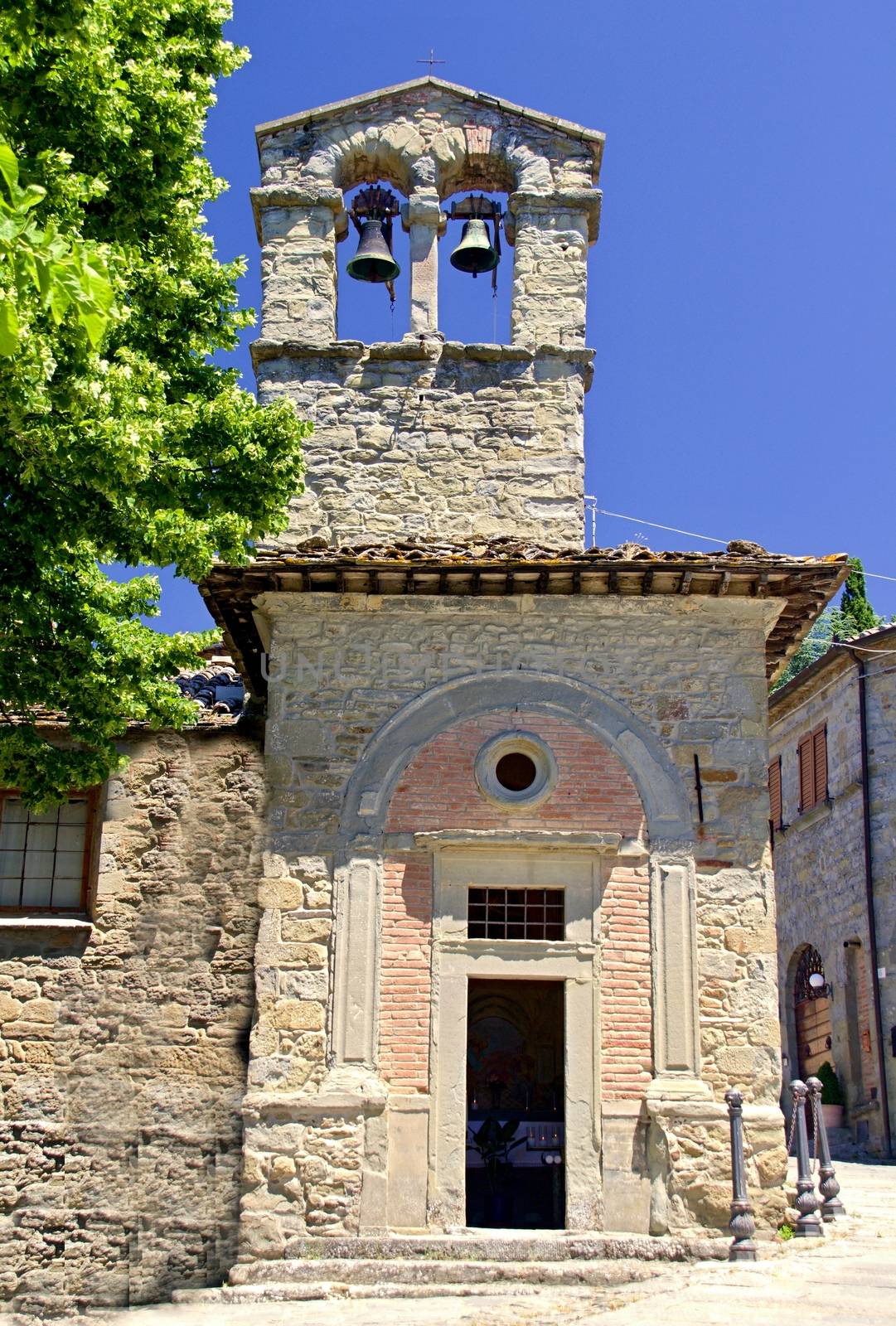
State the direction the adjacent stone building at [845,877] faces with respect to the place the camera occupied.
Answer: facing the viewer and to the left of the viewer

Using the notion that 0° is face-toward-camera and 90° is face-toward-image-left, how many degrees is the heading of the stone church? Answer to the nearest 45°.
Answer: approximately 0°

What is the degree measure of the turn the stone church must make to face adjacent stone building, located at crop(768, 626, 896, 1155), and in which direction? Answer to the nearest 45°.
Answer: approximately 135° to its left

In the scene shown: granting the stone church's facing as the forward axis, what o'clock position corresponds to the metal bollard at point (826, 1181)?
The metal bollard is roughly at 9 o'clock from the stone church.

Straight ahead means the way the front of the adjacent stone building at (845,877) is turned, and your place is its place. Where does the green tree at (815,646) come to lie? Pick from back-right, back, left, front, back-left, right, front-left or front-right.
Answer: back-right

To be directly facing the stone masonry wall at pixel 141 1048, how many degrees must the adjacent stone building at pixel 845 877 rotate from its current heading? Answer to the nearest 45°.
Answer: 0° — it already faces it

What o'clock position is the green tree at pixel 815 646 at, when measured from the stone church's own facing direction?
The green tree is roughly at 7 o'clock from the stone church.

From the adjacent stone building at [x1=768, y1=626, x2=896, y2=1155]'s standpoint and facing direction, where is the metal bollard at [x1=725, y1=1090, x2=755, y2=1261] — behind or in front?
in front

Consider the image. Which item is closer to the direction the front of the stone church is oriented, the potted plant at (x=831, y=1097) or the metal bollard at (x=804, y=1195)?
the metal bollard

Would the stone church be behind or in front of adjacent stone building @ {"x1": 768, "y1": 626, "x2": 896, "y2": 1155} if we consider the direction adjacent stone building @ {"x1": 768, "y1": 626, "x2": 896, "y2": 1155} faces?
in front

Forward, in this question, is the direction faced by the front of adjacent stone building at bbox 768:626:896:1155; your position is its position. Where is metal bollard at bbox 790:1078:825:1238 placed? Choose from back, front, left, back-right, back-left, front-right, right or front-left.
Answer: front-left

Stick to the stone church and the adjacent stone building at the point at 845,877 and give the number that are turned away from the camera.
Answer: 0

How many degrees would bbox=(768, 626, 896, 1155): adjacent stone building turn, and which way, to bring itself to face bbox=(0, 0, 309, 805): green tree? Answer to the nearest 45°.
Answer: approximately 45° to its left

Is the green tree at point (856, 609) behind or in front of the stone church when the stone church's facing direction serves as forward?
behind
